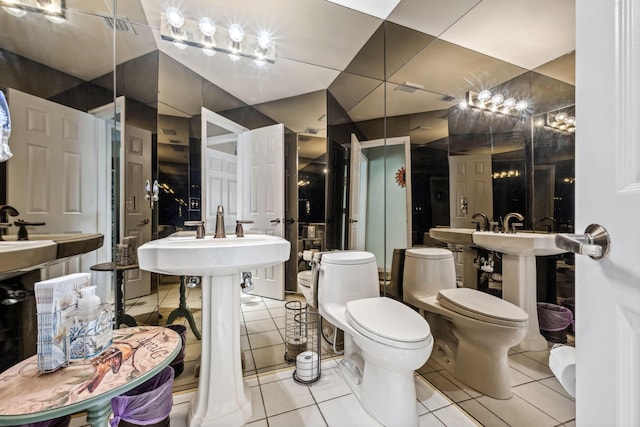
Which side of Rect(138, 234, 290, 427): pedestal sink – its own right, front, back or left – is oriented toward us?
front

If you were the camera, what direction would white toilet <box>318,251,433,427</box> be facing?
facing the viewer and to the right of the viewer

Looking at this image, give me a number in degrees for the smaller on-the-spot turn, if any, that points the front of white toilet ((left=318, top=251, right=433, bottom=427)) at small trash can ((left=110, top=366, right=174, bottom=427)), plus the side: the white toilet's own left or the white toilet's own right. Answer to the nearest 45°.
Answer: approximately 90° to the white toilet's own right

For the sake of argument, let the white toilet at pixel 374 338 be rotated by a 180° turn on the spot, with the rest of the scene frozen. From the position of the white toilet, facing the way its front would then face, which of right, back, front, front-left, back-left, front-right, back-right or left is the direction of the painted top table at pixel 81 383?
left

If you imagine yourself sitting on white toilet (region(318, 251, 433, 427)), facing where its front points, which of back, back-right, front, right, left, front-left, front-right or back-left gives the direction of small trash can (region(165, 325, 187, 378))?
back-right

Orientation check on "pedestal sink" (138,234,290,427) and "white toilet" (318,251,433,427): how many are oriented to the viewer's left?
0
